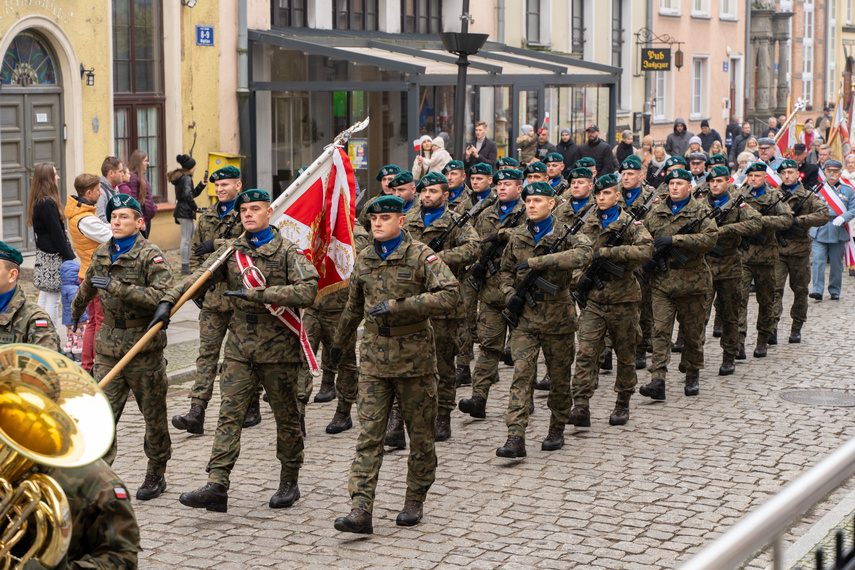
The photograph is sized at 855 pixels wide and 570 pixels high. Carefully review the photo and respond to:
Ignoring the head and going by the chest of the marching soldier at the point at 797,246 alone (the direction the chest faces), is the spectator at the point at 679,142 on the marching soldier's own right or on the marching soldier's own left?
on the marching soldier's own right

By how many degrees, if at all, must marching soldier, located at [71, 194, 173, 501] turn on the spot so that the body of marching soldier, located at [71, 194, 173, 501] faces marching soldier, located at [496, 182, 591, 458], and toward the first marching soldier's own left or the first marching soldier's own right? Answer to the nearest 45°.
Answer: approximately 135° to the first marching soldier's own left

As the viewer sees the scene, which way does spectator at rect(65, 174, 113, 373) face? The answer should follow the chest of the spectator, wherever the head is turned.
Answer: to the viewer's right

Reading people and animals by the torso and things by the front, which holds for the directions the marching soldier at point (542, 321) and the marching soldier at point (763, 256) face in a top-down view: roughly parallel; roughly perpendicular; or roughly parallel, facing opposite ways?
roughly parallel

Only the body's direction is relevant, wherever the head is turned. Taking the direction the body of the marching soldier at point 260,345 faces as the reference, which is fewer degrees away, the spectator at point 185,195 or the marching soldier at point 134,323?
the marching soldier

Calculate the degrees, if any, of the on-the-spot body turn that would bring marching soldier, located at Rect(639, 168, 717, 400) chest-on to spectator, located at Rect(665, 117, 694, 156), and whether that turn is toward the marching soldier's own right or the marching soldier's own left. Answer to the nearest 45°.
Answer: approximately 135° to the marching soldier's own right

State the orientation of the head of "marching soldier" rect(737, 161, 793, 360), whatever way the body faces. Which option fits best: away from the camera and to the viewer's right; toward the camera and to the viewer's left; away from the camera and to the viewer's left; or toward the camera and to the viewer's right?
toward the camera and to the viewer's left

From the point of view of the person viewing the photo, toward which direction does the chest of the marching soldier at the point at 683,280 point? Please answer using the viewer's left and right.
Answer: facing the viewer and to the left of the viewer

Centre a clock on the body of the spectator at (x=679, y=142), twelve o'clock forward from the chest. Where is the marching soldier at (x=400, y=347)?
The marching soldier is roughly at 12 o'clock from the spectator.

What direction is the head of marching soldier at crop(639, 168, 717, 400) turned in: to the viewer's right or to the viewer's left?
to the viewer's left

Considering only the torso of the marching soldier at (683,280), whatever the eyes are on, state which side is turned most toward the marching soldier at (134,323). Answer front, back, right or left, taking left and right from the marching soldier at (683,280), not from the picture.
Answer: front

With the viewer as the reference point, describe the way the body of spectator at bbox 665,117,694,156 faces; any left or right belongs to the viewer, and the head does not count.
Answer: facing the viewer

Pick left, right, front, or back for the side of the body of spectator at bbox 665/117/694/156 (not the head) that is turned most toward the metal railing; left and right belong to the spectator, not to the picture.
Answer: front

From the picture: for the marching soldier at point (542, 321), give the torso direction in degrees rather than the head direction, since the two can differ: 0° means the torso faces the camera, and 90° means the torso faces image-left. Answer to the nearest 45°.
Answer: approximately 45°

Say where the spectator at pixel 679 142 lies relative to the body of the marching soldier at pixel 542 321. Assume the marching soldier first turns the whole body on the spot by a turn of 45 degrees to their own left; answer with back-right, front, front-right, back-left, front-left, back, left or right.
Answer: back

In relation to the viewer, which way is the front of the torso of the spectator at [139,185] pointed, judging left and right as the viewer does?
facing to the right of the viewer
